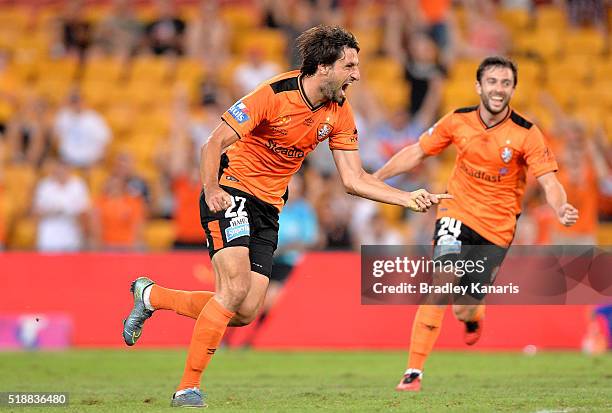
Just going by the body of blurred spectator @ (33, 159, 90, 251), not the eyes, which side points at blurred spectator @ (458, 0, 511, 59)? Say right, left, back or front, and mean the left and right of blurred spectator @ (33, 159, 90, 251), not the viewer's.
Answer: left

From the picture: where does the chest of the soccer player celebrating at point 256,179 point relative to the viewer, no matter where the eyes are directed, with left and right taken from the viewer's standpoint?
facing the viewer and to the right of the viewer

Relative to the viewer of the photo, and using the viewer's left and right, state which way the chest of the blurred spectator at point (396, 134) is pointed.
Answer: facing the viewer

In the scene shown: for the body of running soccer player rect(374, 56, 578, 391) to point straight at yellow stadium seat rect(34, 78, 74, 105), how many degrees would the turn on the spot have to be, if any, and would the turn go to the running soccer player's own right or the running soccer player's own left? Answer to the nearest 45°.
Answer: approximately 135° to the running soccer player's own right

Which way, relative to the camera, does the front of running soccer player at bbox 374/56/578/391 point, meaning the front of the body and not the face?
toward the camera

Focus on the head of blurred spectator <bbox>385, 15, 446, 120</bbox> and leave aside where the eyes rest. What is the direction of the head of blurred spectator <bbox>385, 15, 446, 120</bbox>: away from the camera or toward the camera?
toward the camera

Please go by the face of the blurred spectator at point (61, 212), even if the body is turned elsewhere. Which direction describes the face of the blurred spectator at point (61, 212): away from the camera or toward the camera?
toward the camera

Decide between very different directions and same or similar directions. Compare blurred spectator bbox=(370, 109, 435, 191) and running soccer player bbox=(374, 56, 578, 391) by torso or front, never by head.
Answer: same or similar directions

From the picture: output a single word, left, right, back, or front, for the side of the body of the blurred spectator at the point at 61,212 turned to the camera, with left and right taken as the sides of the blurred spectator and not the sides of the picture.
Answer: front

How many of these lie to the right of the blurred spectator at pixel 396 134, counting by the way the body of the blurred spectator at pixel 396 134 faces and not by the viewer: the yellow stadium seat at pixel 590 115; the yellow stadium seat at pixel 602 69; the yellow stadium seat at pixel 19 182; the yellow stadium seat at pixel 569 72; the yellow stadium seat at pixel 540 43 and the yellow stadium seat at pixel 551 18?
1

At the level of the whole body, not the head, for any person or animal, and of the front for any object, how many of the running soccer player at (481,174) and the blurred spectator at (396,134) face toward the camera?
2

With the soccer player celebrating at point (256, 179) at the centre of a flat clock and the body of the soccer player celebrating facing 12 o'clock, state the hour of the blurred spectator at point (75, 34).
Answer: The blurred spectator is roughly at 7 o'clock from the soccer player celebrating.

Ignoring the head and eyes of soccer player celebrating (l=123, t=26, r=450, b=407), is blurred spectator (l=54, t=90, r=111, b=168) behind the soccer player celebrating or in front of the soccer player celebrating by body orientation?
behind

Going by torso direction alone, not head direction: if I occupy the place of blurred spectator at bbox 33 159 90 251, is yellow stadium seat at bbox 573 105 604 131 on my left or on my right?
on my left

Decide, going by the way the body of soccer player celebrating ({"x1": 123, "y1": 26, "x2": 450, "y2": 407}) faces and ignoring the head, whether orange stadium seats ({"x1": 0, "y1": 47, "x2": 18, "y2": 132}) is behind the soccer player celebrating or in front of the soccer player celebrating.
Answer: behind
